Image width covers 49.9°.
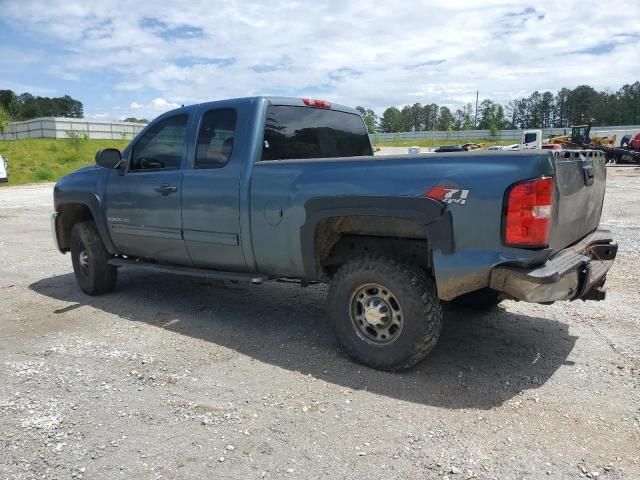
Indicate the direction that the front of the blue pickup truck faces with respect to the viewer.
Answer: facing away from the viewer and to the left of the viewer
